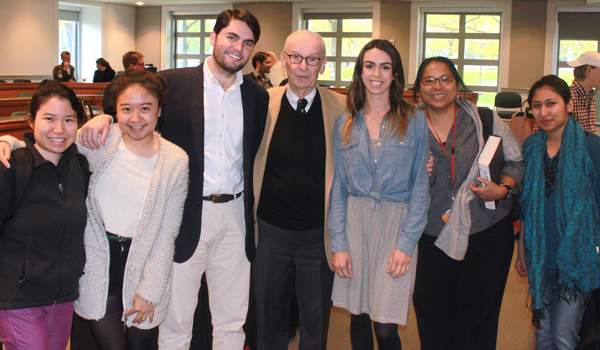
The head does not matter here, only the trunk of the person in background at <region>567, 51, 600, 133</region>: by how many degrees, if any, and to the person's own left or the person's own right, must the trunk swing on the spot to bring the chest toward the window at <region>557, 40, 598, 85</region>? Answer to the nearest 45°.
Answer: approximately 90° to the person's own left

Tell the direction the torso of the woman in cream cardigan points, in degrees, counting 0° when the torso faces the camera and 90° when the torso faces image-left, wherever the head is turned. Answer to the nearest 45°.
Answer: approximately 0°

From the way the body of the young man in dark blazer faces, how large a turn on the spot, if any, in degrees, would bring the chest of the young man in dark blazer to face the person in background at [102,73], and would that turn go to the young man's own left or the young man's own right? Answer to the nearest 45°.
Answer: approximately 180°

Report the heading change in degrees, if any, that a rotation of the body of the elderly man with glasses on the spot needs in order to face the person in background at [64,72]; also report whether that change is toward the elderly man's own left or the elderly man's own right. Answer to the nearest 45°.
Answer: approximately 135° to the elderly man's own right

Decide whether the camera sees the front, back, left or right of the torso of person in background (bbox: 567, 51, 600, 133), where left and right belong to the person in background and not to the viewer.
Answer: right

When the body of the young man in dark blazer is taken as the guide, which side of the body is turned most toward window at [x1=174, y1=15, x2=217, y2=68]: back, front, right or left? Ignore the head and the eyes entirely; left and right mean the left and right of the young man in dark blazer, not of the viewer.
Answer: back

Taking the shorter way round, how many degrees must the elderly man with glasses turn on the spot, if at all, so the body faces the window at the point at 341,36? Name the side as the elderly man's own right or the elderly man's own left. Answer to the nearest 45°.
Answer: approximately 180°

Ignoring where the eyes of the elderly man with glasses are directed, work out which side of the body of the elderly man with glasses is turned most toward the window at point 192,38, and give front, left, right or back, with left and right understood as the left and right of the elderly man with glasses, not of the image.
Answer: back
